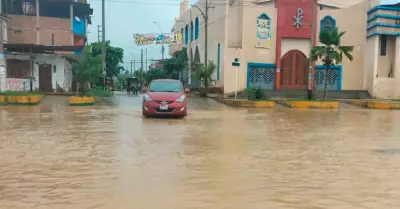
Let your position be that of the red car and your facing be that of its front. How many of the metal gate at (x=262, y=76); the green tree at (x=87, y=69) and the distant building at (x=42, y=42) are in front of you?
0

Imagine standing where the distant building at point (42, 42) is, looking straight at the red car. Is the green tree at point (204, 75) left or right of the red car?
left

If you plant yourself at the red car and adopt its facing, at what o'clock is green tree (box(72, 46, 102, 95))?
The green tree is roughly at 5 o'clock from the red car.

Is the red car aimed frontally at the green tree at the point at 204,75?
no

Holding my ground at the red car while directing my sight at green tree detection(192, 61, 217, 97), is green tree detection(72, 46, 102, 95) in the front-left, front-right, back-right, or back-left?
front-left

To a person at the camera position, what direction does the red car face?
facing the viewer

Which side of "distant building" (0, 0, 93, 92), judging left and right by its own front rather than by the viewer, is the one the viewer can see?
front

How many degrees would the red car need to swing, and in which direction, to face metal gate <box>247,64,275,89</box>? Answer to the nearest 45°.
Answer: approximately 135° to its left

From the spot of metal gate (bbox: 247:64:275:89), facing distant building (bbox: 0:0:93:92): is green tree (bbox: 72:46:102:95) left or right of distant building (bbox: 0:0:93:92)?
left

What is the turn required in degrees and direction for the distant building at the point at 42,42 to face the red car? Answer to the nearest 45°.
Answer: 0° — it already faces it
